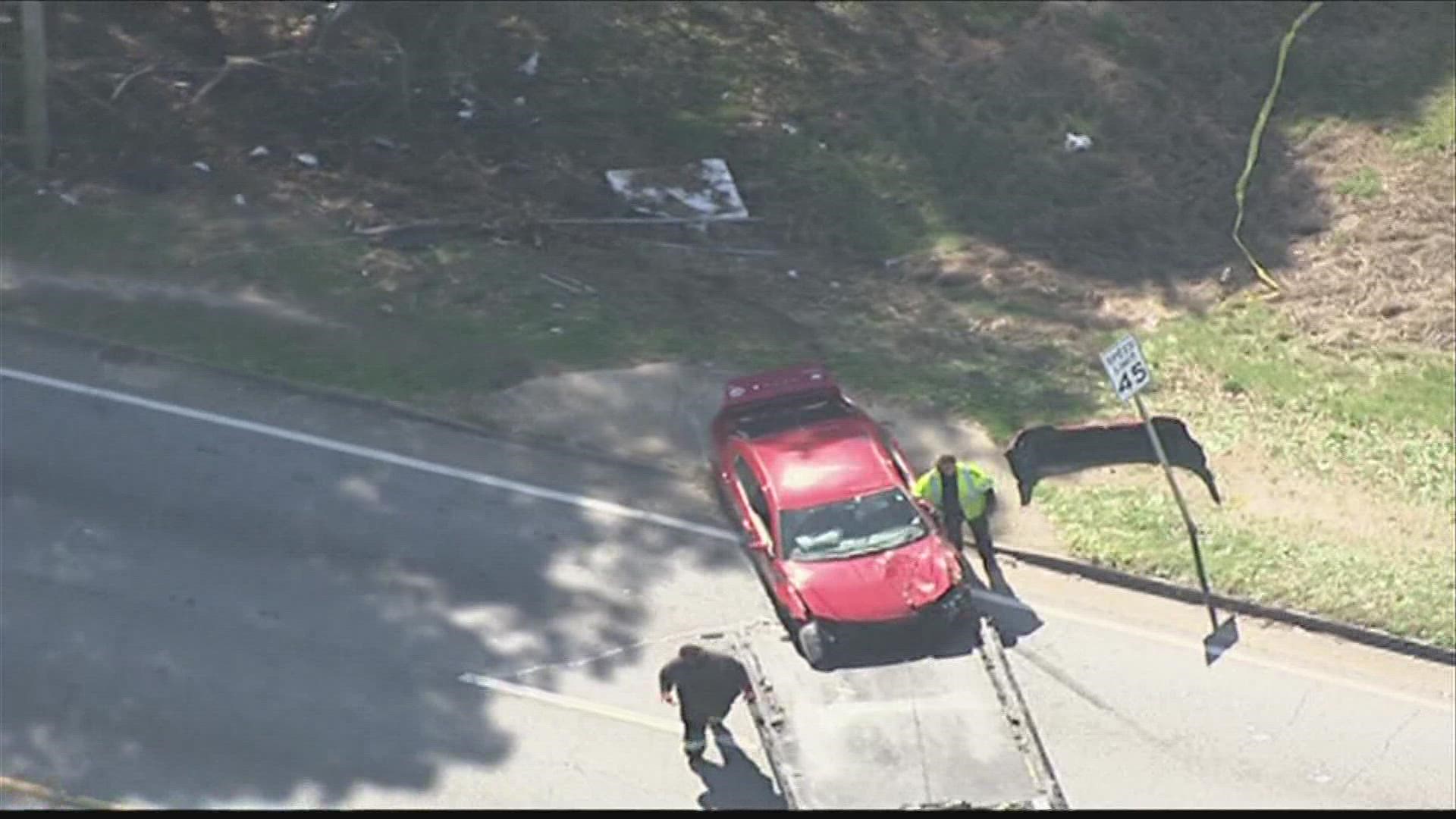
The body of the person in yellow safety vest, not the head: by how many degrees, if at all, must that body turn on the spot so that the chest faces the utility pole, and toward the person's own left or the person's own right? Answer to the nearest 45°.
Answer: approximately 90° to the person's own right

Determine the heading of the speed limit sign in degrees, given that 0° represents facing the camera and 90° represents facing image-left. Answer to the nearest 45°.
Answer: approximately 0°

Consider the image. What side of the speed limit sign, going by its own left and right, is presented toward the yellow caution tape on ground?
back

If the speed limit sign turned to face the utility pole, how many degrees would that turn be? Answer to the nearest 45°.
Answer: approximately 90° to its right

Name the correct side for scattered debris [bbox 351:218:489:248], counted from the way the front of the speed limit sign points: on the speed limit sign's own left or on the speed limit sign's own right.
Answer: on the speed limit sign's own right

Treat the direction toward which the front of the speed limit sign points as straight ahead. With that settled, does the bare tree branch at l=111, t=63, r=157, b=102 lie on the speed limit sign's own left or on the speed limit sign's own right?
on the speed limit sign's own right

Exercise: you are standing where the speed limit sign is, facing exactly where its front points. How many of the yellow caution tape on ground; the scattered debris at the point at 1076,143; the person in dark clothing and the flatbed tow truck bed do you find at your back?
2
